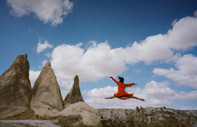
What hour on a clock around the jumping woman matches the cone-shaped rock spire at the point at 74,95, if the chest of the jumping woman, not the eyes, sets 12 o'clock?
The cone-shaped rock spire is roughly at 11 o'clock from the jumping woman.

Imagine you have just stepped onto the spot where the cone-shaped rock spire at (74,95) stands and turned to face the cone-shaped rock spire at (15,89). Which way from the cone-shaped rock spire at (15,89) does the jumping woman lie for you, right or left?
left

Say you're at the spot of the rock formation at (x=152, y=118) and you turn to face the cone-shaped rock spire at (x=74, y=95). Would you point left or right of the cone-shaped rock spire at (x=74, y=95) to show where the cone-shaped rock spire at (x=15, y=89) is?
left
